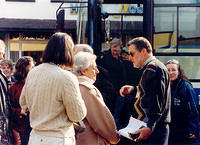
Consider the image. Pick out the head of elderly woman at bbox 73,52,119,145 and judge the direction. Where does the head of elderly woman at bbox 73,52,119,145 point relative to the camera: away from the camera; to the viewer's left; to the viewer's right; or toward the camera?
to the viewer's right

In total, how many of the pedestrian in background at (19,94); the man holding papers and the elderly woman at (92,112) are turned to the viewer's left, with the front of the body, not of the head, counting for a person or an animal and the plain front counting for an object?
1

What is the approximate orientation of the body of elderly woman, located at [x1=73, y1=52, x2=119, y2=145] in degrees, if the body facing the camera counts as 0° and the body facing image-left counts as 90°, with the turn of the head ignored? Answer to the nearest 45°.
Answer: approximately 270°

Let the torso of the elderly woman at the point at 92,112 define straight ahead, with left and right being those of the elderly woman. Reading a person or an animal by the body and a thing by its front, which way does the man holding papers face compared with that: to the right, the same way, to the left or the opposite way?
the opposite way

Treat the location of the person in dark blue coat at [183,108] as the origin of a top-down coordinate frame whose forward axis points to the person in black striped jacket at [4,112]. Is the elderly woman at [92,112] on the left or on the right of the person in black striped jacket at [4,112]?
left

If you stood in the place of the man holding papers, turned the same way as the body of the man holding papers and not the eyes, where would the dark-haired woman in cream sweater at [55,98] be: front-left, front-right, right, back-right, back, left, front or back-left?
front-left

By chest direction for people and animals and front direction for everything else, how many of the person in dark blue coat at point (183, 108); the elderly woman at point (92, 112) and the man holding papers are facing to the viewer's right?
1

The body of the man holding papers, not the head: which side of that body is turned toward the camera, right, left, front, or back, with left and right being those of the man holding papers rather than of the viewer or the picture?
left

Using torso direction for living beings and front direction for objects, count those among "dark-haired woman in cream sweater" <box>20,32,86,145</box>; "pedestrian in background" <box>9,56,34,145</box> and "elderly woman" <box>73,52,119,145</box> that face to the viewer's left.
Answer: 0

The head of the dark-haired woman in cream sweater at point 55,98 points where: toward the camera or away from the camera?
away from the camera
